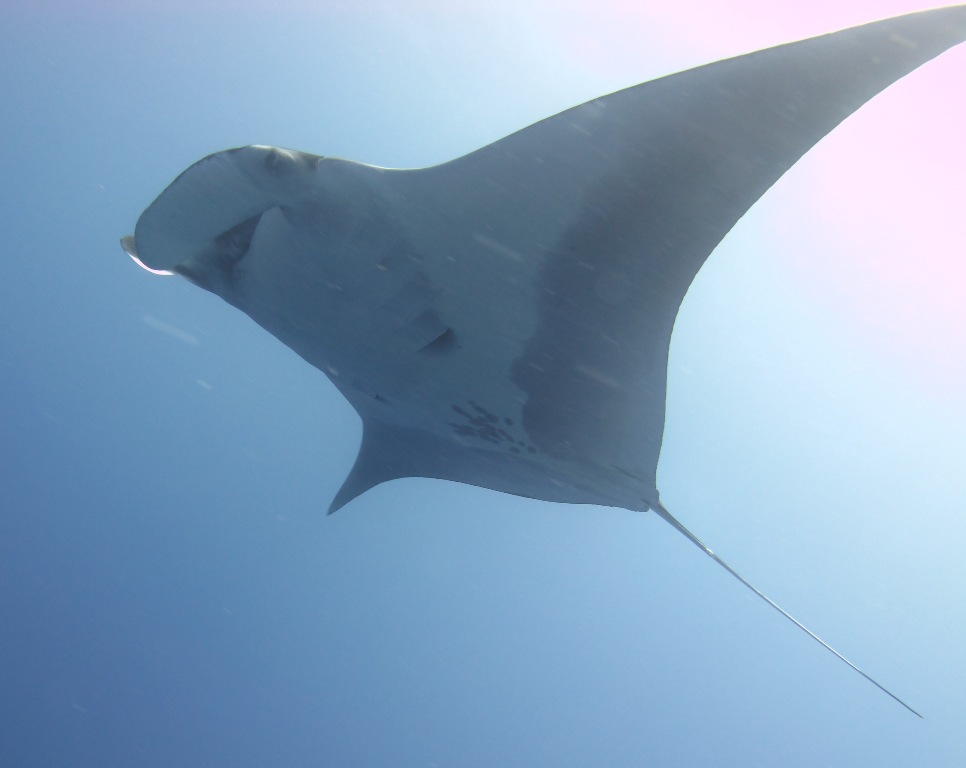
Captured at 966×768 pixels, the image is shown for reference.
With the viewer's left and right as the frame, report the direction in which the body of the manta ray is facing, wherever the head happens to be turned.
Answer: facing to the left of the viewer
